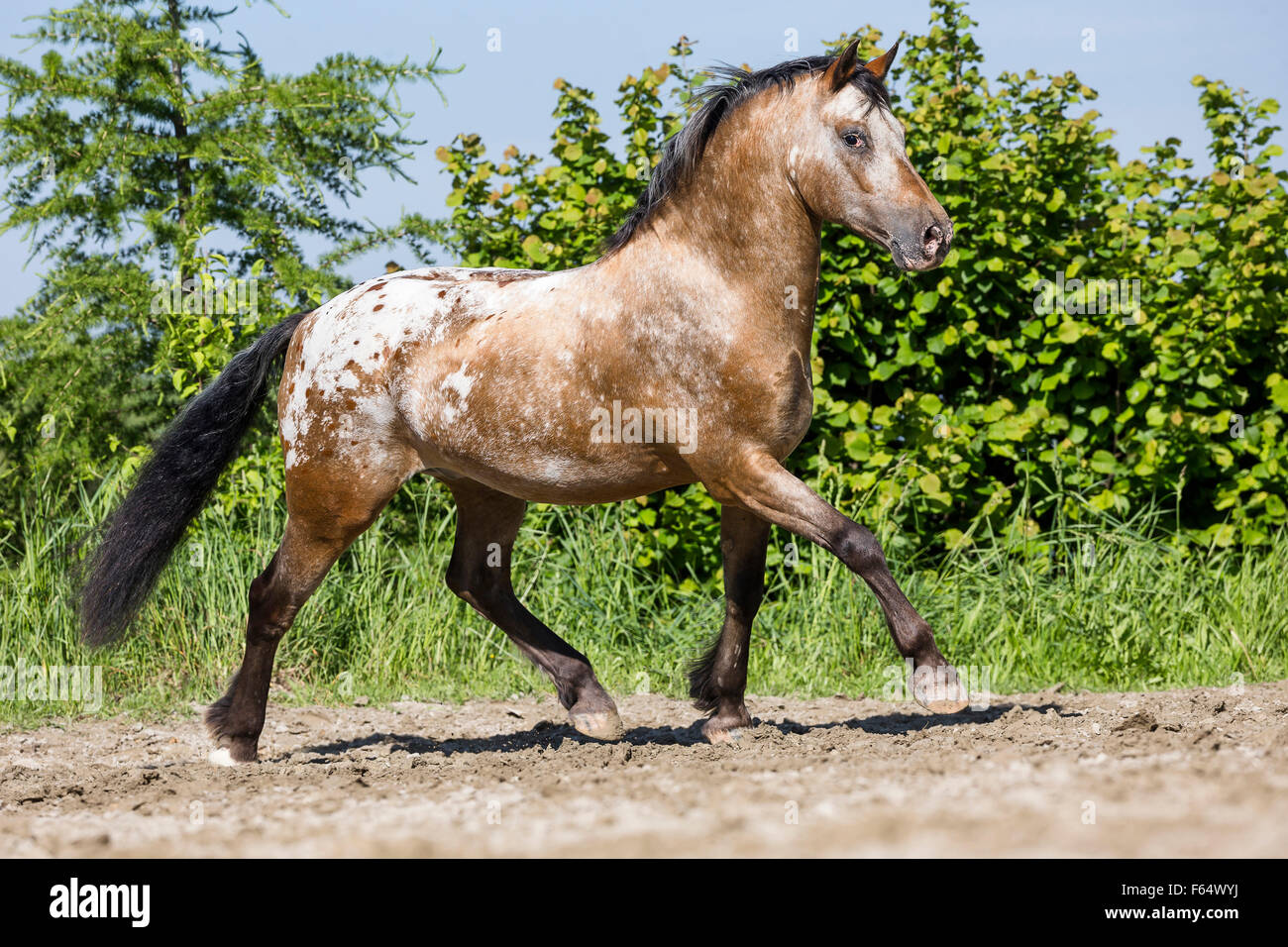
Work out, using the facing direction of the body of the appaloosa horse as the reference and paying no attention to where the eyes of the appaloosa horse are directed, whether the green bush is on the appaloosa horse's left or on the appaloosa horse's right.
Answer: on the appaloosa horse's left

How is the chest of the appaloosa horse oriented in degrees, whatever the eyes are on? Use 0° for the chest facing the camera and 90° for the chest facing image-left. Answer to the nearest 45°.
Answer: approximately 270°
